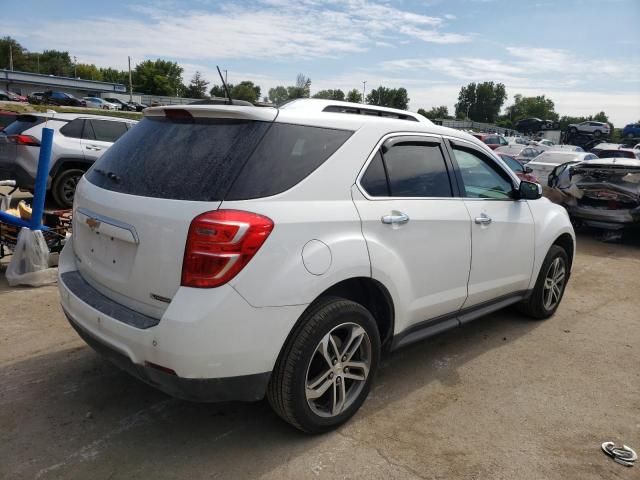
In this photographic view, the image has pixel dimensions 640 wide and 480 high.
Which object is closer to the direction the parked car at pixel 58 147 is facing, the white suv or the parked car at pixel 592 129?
the parked car

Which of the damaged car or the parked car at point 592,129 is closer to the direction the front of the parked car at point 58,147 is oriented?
the parked car

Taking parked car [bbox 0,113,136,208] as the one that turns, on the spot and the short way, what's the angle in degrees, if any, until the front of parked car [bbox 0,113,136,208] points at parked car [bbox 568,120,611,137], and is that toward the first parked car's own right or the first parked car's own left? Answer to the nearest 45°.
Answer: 0° — it already faces it

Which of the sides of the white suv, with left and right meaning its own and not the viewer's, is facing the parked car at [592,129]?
front

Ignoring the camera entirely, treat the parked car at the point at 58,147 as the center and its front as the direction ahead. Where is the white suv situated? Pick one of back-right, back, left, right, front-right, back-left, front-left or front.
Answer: back-right

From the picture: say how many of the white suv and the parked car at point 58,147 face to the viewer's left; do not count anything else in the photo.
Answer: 0

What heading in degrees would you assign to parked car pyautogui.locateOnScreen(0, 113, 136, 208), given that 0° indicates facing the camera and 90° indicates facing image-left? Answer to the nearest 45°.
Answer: approximately 225°

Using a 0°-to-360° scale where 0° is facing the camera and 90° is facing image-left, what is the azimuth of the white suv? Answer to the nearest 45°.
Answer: approximately 225°

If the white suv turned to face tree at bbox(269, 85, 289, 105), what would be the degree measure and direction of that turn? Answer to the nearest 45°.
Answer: approximately 45° to its left

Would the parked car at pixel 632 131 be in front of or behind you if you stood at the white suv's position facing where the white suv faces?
in front

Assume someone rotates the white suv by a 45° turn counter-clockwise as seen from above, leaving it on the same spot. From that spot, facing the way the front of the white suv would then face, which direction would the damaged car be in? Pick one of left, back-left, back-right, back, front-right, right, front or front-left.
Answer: front-right

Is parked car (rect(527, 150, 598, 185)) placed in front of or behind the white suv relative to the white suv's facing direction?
in front
